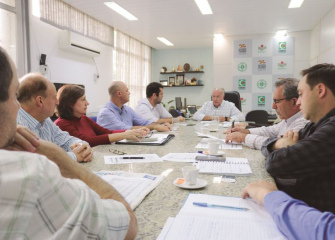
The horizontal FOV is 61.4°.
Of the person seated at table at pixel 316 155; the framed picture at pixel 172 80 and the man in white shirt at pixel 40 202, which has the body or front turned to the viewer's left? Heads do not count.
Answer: the person seated at table

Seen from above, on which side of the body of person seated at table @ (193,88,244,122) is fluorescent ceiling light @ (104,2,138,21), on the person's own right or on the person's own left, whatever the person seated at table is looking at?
on the person's own right

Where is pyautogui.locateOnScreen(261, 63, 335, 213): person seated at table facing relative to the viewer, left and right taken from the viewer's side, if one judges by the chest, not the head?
facing to the left of the viewer

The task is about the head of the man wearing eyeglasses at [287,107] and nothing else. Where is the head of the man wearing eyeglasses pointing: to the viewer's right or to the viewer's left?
to the viewer's left

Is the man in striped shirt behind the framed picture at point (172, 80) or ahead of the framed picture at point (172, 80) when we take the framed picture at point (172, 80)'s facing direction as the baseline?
ahead

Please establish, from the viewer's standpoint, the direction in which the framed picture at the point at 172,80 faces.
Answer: facing the viewer

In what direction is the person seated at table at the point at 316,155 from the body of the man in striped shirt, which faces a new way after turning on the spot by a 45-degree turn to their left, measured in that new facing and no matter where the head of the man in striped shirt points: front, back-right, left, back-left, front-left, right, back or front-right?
right

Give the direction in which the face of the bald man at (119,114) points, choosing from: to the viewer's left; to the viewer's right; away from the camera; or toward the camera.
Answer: to the viewer's right

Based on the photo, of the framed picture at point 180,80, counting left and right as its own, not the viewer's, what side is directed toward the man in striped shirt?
front

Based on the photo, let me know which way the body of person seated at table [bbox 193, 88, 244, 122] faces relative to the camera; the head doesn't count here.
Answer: toward the camera

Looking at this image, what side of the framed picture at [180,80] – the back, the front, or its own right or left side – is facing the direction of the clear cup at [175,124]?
front

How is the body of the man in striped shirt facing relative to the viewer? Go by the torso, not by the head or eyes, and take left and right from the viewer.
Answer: facing to the right of the viewer

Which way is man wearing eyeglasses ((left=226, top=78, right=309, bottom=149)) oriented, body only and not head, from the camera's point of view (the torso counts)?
to the viewer's left

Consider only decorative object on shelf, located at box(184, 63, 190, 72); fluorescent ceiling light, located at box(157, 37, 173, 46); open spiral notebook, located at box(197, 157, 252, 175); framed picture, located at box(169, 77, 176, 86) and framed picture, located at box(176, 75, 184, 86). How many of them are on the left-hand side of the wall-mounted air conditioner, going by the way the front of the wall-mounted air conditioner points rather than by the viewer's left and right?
4

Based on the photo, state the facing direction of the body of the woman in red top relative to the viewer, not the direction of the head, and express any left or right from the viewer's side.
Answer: facing to the right of the viewer
